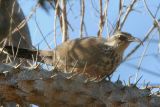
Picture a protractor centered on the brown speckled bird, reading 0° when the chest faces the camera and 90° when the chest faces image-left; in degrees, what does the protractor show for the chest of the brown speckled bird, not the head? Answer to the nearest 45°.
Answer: approximately 270°
